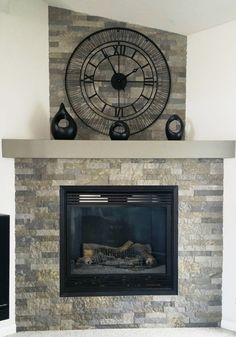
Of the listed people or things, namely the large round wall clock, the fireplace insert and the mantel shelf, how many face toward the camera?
3

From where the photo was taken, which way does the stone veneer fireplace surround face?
toward the camera

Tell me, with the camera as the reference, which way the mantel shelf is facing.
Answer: facing the viewer

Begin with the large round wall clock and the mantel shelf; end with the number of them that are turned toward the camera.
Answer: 2
